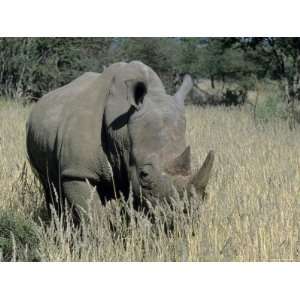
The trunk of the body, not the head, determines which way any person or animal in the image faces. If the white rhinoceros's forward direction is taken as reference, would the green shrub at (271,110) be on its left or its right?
on its left

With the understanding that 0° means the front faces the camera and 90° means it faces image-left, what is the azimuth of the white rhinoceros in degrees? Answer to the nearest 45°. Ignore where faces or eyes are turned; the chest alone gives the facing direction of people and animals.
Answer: approximately 315°

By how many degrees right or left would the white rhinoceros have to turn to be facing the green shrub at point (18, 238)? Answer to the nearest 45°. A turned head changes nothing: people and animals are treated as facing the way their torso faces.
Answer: approximately 135° to its right

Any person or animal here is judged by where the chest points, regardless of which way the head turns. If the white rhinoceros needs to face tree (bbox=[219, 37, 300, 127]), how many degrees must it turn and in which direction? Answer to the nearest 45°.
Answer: approximately 135° to its left
